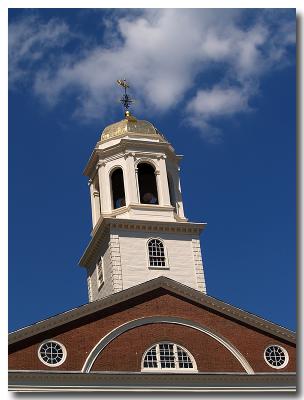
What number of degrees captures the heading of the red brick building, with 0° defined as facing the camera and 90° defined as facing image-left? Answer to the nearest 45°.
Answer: approximately 0°
